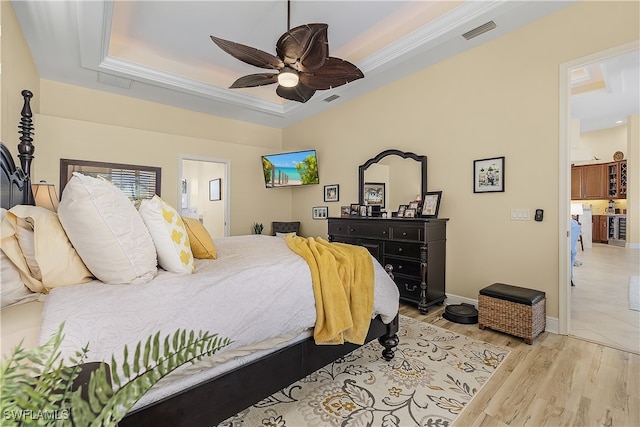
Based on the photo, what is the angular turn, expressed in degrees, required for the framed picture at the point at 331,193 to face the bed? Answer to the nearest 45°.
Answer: approximately 45° to its left

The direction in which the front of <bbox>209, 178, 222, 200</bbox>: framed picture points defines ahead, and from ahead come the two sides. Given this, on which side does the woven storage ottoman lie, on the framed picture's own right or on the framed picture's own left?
on the framed picture's own left

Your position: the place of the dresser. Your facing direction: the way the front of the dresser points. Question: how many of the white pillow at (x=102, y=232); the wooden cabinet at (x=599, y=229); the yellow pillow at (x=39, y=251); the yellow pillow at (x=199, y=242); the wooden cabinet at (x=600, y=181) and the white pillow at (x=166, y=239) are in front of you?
4

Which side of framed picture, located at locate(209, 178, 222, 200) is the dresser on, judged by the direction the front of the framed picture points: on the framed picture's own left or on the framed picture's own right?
on the framed picture's own left

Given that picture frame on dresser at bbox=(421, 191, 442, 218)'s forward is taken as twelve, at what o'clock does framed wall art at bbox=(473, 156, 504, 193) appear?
The framed wall art is roughly at 8 o'clock from the picture frame on dresser.

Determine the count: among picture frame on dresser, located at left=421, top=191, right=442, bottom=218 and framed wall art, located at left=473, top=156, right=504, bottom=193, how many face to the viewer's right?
0

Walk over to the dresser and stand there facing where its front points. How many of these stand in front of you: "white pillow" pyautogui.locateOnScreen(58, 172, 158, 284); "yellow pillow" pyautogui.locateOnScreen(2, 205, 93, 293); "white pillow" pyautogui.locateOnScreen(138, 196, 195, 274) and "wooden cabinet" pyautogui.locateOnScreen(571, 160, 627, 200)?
3

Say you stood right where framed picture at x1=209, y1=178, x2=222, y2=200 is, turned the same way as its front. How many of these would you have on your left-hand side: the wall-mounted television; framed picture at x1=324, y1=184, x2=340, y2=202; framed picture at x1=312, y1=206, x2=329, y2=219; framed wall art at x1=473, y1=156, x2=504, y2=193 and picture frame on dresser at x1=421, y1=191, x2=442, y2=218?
5

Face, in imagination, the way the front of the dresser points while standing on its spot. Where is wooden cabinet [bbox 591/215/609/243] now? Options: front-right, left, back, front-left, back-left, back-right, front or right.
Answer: back

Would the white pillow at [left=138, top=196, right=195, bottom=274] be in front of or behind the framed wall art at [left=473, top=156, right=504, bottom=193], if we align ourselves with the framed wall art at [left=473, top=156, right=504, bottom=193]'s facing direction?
in front
